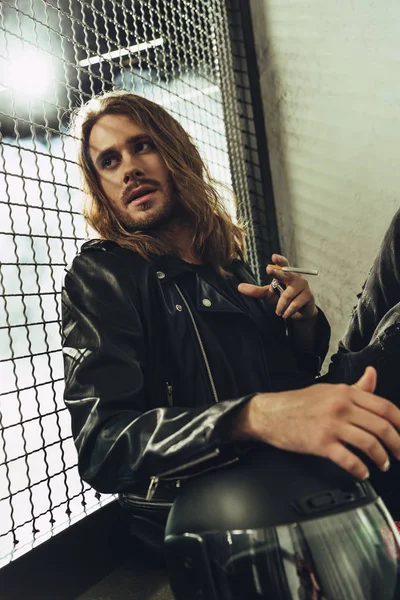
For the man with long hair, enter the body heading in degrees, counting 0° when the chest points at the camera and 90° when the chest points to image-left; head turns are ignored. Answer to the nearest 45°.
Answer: approximately 315°
